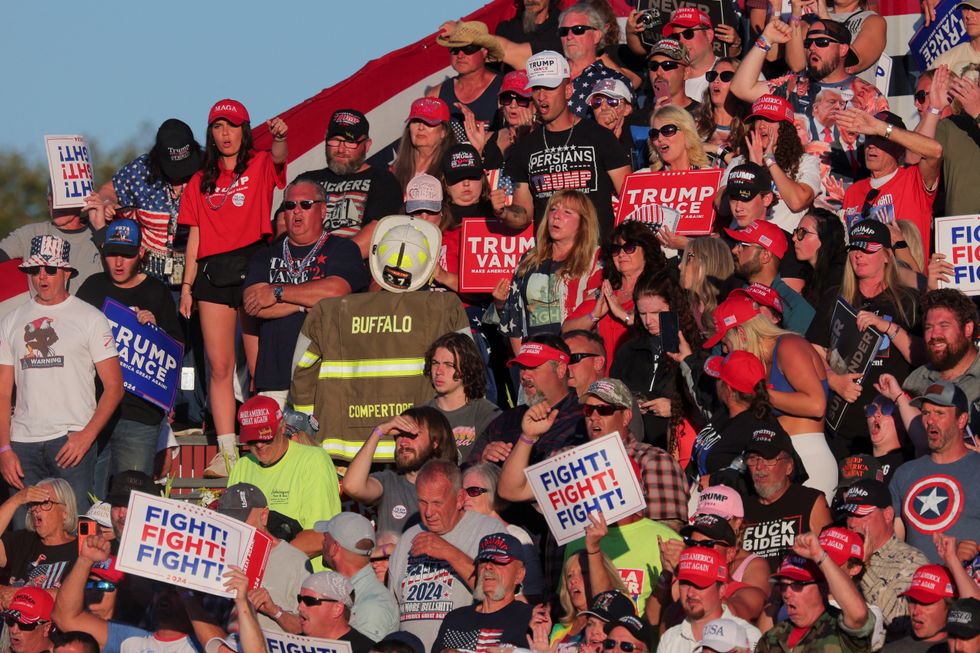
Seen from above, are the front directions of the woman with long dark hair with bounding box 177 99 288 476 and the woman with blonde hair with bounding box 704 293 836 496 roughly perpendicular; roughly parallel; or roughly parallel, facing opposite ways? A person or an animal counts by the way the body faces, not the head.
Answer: roughly perpendicular

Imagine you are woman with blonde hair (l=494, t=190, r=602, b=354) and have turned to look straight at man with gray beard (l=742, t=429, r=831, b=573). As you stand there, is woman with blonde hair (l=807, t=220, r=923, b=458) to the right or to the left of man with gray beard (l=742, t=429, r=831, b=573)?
left

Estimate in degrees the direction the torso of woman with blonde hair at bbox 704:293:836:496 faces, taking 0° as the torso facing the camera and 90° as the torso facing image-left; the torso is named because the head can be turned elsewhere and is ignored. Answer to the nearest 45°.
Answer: approximately 90°

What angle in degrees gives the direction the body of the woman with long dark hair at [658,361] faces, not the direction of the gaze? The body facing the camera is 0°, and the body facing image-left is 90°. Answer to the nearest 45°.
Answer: approximately 0°
